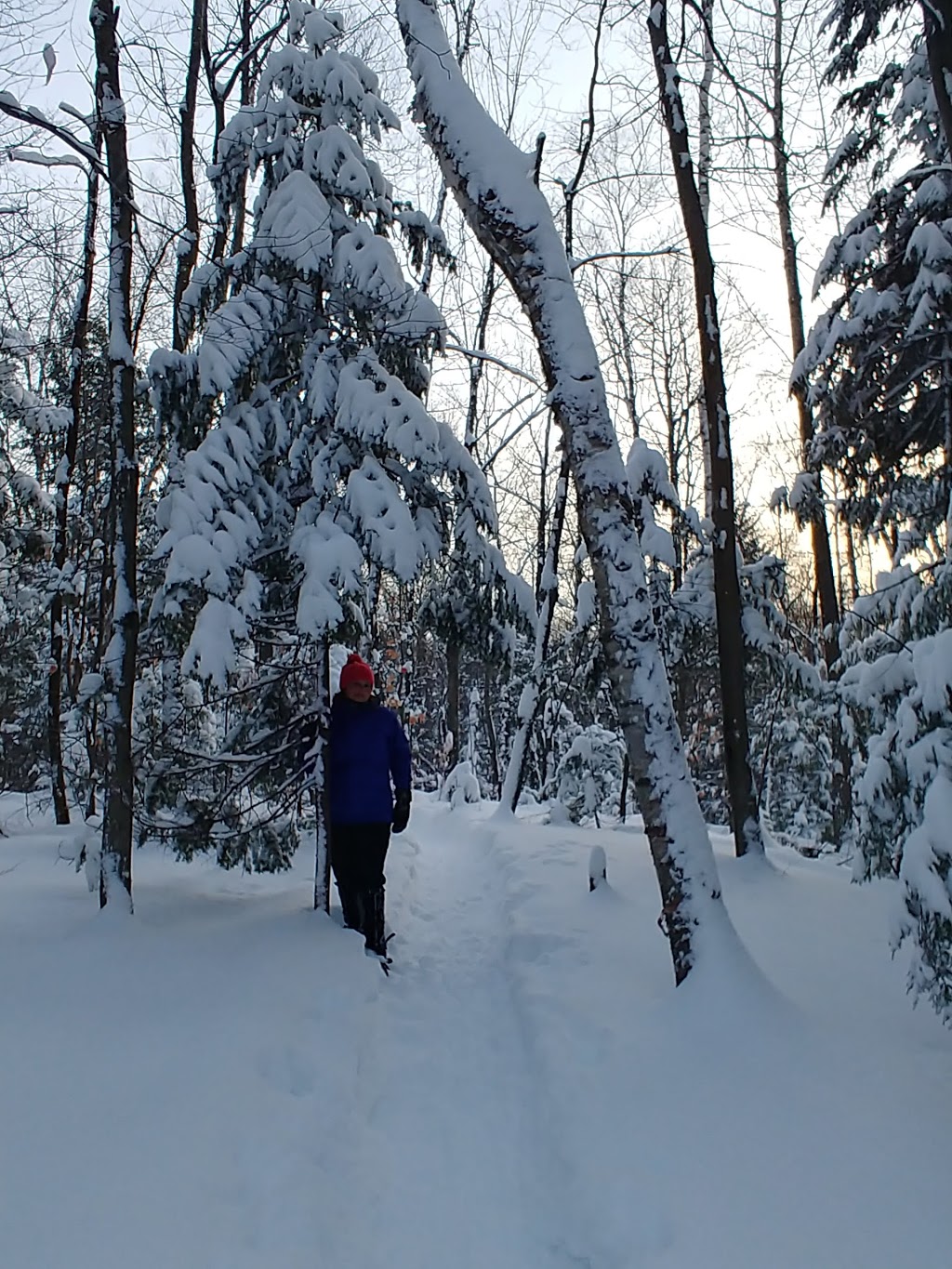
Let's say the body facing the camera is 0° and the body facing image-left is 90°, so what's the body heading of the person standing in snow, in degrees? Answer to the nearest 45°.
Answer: approximately 0°

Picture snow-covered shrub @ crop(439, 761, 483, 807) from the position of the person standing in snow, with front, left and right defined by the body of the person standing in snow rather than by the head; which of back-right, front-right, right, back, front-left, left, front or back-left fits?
back

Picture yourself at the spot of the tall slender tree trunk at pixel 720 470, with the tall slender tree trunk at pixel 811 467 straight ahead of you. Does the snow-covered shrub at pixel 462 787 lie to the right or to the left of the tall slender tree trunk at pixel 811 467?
left

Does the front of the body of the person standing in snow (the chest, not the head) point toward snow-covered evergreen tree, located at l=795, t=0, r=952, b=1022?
no

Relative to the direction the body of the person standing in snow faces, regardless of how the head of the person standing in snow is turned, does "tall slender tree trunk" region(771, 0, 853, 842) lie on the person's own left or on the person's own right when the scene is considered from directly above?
on the person's own left

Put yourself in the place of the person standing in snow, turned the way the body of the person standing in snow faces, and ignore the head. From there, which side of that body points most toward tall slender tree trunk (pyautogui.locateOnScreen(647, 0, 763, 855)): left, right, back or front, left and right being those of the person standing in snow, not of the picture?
left

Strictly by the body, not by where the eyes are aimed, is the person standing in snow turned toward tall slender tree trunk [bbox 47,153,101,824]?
no

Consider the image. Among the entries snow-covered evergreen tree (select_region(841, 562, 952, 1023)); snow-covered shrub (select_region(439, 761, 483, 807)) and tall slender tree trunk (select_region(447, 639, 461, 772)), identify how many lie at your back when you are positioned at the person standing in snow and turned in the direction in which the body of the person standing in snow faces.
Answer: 2

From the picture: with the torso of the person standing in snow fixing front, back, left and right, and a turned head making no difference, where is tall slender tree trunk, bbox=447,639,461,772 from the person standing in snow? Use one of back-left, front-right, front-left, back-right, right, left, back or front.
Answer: back

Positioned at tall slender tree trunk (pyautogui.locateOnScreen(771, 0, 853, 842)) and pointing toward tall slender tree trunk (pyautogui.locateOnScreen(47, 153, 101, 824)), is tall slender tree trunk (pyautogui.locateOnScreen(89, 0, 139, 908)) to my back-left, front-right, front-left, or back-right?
front-left

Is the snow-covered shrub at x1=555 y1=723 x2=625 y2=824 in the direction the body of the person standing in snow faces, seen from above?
no

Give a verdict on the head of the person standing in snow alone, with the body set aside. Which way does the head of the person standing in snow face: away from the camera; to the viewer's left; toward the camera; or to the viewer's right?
toward the camera

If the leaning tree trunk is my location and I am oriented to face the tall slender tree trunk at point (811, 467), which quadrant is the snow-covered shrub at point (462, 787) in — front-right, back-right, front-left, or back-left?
front-left

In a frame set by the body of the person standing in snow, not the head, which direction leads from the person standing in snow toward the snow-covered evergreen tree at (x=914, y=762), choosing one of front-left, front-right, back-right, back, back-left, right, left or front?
front-left

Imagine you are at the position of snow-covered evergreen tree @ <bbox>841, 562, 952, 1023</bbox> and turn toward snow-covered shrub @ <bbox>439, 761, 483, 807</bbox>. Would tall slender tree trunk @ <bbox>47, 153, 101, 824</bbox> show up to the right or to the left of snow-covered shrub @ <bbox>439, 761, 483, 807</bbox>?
left
